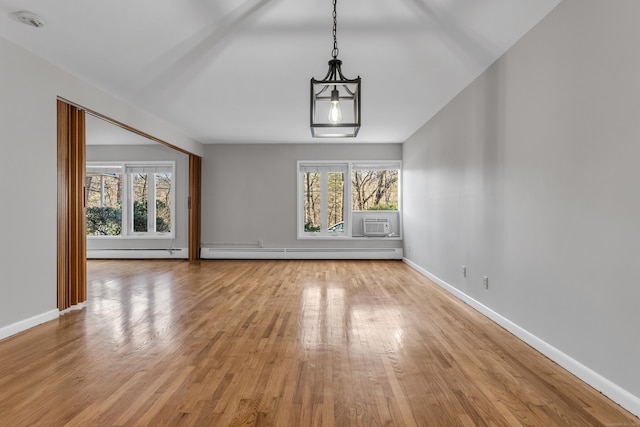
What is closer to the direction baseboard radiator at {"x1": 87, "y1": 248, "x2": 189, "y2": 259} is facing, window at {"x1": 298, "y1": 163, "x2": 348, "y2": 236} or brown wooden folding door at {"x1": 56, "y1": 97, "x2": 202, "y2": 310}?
the brown wooden folding door

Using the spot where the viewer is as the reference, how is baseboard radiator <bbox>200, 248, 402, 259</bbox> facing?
facing the viewer

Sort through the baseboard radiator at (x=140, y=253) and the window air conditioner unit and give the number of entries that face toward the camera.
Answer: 2

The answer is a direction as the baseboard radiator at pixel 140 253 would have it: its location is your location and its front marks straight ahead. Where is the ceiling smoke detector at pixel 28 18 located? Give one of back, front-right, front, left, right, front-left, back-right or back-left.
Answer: front

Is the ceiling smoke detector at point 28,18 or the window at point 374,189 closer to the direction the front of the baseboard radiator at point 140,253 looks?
the ceiling smoke detector

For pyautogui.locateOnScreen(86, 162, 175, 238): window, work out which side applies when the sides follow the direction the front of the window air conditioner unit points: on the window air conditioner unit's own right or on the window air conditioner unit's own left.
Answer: on the window air conditioner unit's own right

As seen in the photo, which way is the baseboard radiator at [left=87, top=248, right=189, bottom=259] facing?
toward the camera

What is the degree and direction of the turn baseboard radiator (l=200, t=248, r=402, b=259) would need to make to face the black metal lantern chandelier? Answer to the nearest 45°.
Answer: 0° — it already faces it

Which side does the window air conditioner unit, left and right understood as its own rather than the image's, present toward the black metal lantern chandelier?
front

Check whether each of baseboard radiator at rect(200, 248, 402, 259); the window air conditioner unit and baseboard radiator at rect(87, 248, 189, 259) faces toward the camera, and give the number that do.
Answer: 3

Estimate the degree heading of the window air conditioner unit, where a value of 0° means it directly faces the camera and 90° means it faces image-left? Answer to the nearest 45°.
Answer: approximately 0°

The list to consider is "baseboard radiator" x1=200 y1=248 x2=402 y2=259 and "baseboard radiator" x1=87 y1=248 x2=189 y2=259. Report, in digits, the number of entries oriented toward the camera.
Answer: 2

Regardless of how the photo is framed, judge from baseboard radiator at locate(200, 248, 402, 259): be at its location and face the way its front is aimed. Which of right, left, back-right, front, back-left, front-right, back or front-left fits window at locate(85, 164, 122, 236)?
right

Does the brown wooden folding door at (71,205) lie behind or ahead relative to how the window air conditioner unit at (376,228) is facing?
ahead
